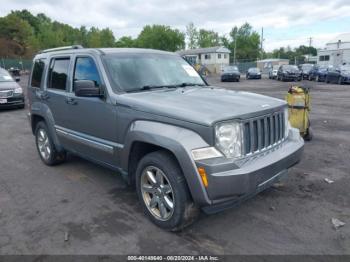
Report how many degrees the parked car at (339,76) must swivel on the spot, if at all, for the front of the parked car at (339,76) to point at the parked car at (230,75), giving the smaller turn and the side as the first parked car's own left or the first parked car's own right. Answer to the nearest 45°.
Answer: approximately 45° to the first parked car's own right

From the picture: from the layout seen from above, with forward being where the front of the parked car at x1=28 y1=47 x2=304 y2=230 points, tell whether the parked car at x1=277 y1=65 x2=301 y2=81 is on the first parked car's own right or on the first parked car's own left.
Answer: on the first parked car's own left

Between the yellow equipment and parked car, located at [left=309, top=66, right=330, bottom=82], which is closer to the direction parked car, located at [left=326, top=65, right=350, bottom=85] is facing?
the yellow equipment

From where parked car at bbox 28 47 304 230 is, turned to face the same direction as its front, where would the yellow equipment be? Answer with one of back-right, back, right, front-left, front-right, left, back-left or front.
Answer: left

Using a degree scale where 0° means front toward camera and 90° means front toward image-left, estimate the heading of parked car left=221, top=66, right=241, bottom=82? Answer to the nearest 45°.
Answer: approximately 0°

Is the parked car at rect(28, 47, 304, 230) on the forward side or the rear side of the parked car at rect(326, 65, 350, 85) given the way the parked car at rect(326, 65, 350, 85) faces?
on the forward side

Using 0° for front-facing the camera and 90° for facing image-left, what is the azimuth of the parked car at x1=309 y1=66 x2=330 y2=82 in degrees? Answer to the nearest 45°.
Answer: approximately 45°

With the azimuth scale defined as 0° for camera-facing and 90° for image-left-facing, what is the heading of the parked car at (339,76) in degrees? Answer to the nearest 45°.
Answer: approximately 45°

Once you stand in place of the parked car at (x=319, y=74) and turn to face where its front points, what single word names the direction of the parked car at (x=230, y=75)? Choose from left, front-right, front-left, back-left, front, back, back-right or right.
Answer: front-right

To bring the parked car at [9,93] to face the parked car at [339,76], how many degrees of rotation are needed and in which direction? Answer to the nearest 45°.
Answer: approximately 90° to its left
